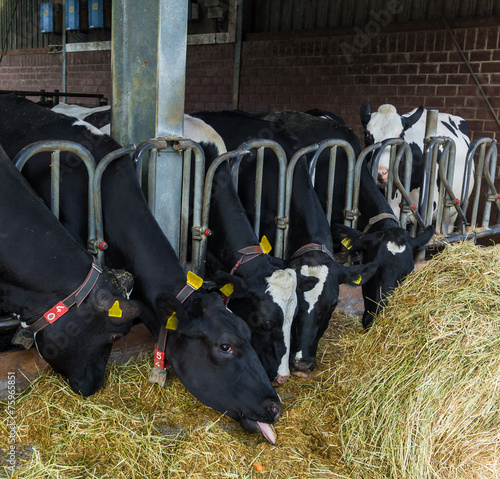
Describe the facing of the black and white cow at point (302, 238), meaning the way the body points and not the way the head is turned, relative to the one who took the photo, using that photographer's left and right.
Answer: facing the viewer and to the right of the viewer

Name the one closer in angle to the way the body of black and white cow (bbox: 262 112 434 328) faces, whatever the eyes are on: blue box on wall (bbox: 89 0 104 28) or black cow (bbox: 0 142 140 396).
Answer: the black cow

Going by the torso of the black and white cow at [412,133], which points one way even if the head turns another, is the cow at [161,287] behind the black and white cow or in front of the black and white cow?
in front

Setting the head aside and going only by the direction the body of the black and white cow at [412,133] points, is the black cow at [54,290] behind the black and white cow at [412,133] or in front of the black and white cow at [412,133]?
in front

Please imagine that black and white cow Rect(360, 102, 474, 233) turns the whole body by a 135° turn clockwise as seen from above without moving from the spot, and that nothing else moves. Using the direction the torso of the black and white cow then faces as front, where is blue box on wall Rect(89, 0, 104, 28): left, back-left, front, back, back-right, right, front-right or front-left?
front-left

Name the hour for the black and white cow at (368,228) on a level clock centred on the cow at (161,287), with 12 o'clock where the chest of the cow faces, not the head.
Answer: The black and white cow is roughly at 9 o'clock from the cow.

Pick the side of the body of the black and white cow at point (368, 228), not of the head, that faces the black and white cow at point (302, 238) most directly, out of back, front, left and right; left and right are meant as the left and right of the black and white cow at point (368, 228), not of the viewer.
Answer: right

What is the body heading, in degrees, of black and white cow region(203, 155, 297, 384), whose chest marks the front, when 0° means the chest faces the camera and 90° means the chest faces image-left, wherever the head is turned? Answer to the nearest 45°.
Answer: approximately 315°

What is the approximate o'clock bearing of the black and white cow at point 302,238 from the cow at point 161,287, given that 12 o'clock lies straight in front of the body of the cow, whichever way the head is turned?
The black and white cow is roughly at 9 o'clock from the cow.

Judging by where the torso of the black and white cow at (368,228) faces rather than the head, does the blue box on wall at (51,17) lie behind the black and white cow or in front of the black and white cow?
behind
